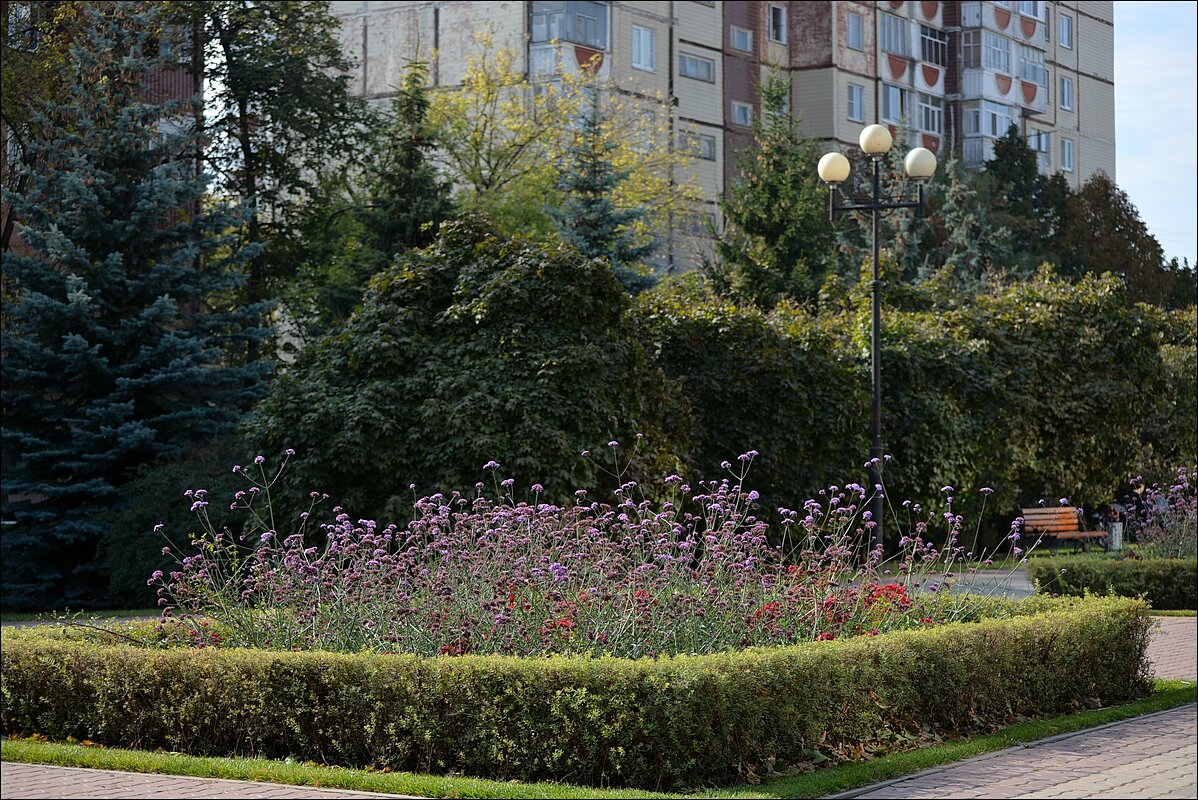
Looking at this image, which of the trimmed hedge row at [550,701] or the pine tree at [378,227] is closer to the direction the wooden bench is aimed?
the trimmed hedge row

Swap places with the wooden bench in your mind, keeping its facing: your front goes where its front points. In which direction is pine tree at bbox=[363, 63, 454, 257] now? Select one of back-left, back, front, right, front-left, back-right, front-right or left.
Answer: back-right

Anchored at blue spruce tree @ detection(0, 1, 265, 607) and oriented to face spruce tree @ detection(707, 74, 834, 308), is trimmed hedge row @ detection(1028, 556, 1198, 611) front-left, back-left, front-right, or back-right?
front-right

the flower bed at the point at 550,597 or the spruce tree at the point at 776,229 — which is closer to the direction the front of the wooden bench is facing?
the flower bed

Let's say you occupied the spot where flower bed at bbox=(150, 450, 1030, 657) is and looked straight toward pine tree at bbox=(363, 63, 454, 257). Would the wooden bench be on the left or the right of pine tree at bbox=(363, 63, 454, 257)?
right

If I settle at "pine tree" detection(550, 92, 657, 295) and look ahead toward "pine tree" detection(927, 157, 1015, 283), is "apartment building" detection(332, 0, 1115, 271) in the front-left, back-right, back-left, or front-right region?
front-left

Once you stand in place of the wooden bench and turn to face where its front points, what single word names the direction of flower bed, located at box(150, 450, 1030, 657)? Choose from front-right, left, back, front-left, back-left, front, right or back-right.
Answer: front-right

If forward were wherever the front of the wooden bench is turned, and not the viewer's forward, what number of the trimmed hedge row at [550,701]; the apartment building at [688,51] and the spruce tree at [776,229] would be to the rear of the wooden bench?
2

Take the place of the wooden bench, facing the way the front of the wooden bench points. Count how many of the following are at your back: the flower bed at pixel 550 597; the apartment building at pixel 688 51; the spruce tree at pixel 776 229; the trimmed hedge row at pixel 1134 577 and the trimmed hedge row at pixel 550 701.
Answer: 2

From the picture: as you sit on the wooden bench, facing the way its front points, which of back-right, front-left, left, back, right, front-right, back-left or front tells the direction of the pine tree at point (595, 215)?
back-right

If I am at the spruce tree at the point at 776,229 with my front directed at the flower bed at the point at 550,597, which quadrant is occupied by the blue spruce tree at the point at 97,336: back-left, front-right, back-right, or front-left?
front-right

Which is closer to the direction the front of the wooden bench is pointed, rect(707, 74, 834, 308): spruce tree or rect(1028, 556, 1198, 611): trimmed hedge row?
the trimmed hedge row

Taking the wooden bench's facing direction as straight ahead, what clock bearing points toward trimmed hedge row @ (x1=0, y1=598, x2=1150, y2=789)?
The trimmed hedge row is roughly at 2 o'clock from the wooden bench.

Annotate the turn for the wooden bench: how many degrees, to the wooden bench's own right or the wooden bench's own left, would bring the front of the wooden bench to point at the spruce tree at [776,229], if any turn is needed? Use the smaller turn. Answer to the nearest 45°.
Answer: approximately 180°

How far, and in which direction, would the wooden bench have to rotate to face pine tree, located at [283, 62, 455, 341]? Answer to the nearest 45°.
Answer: approximately 135° to its right
